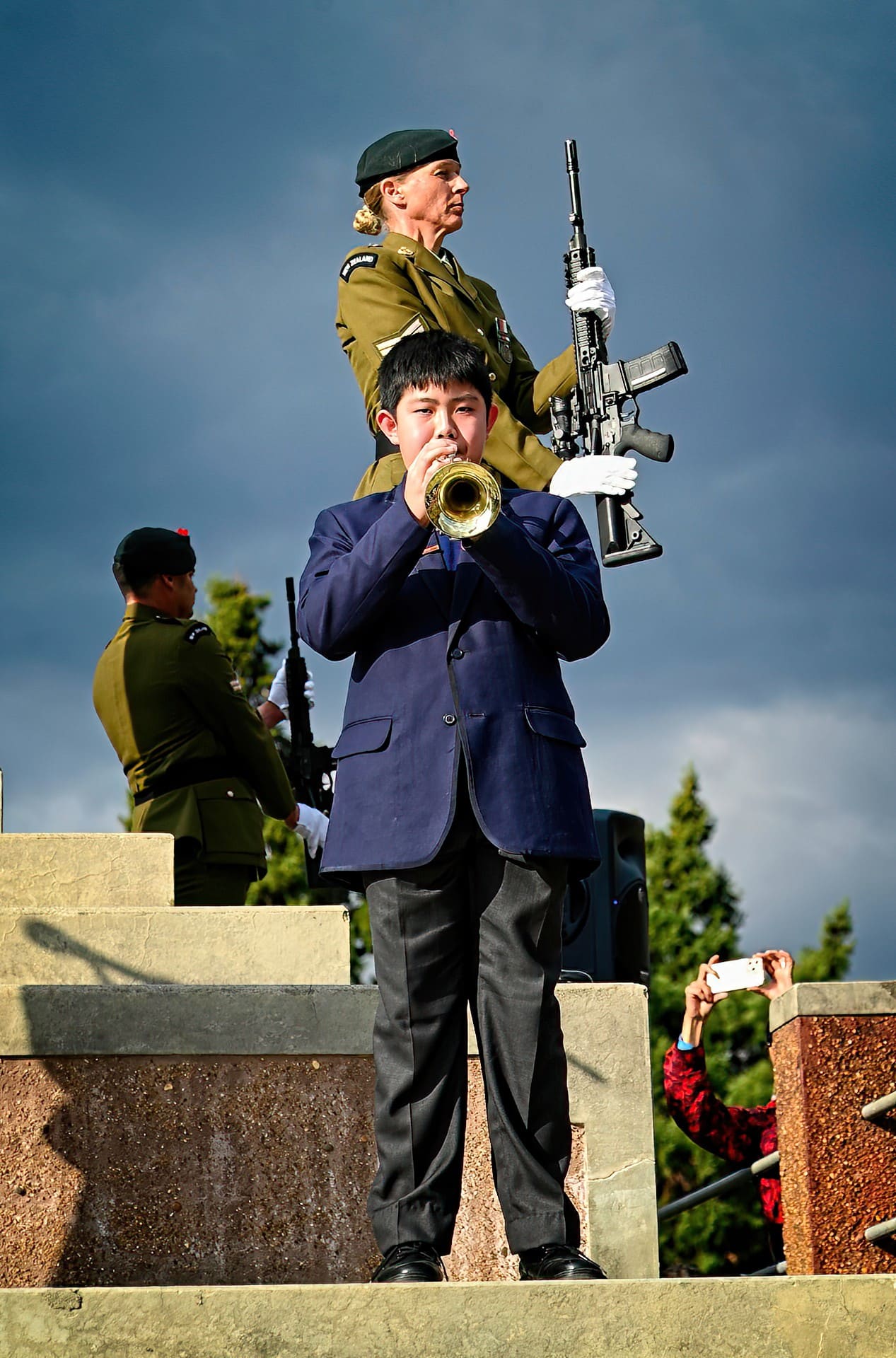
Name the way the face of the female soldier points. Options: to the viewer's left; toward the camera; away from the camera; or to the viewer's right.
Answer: to the viewer's right

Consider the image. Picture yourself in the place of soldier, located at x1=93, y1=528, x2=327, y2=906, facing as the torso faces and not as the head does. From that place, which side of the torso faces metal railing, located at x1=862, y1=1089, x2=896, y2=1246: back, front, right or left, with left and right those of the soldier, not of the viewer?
right

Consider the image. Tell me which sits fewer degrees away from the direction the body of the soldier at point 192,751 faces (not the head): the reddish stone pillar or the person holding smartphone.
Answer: the person holding smartphone

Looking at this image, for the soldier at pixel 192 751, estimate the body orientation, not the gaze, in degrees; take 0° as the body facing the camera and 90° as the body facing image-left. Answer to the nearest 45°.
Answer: approximately 225°

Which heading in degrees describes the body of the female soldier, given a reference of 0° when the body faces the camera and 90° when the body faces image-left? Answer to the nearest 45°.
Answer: approximately 315°

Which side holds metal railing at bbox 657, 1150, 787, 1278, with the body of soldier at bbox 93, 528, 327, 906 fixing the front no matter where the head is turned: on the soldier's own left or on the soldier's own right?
on the soldier's own right

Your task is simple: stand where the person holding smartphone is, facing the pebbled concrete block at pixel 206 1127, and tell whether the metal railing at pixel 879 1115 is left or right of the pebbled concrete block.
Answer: left

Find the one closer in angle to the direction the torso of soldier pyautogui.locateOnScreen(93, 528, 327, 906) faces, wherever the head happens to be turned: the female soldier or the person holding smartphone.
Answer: the person holding smartphone

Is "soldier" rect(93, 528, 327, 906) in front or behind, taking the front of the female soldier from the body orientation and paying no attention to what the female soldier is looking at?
behind
